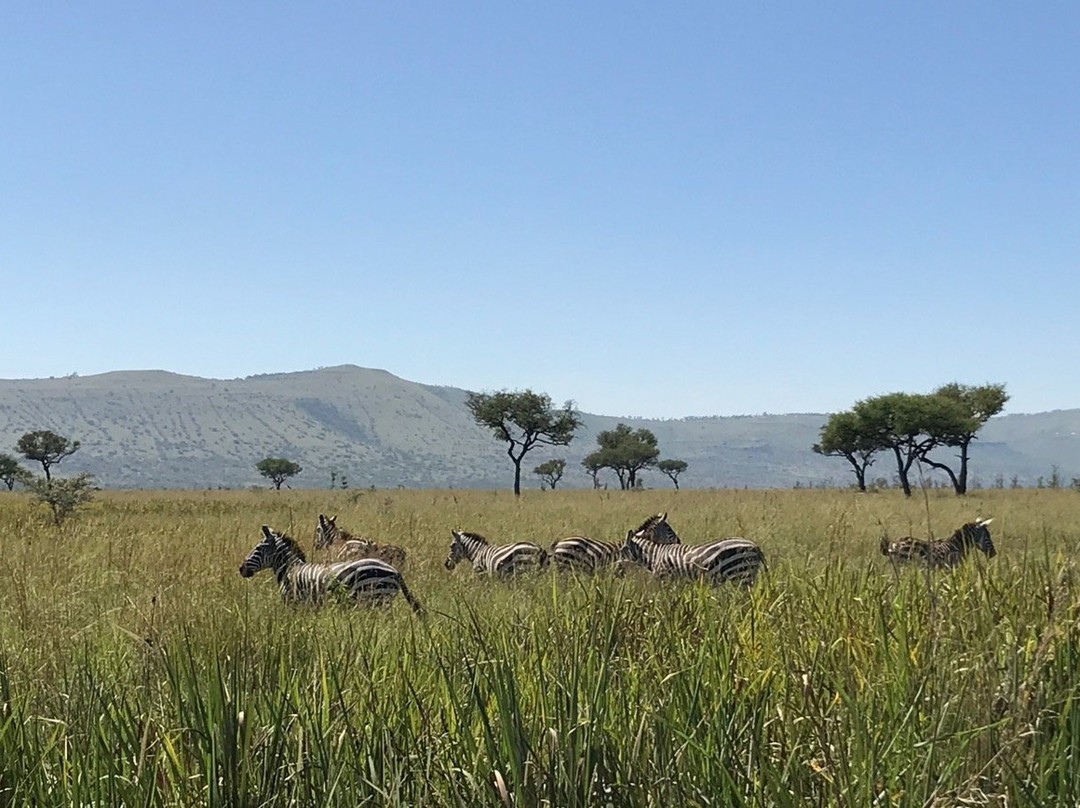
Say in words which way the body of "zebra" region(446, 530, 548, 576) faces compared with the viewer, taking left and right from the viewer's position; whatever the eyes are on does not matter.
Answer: facing to the left of the viewer

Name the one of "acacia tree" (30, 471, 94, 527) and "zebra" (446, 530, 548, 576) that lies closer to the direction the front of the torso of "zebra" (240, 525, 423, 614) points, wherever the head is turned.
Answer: the acacia tree

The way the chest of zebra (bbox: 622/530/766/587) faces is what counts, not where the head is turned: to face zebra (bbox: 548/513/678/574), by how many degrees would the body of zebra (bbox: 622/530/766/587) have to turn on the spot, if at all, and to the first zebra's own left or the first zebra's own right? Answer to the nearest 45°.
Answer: approximately 45° to the first zebra's own right

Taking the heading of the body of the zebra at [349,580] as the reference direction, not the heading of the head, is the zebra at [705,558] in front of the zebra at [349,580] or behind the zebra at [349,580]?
behind

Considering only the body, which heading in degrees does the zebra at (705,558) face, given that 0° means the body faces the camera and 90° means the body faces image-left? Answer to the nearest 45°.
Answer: approximately 90°

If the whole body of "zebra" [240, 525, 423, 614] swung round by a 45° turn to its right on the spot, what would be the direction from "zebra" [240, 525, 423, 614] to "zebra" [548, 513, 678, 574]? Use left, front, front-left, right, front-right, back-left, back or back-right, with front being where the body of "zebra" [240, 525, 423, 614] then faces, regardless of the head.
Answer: right

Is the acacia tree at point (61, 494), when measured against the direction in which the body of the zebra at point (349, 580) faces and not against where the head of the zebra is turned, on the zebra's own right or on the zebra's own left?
on the zebra's own right

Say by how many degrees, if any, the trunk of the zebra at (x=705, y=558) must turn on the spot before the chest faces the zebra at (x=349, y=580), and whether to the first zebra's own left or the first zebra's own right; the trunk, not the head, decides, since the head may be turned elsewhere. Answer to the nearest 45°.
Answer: approximately 45° to the first zebra's own left

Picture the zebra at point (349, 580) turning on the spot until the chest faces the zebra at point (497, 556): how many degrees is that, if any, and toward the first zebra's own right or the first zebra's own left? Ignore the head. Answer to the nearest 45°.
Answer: approximately 135° to the first zebra's own right

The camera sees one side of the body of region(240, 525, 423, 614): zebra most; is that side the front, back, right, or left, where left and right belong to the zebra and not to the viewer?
left
